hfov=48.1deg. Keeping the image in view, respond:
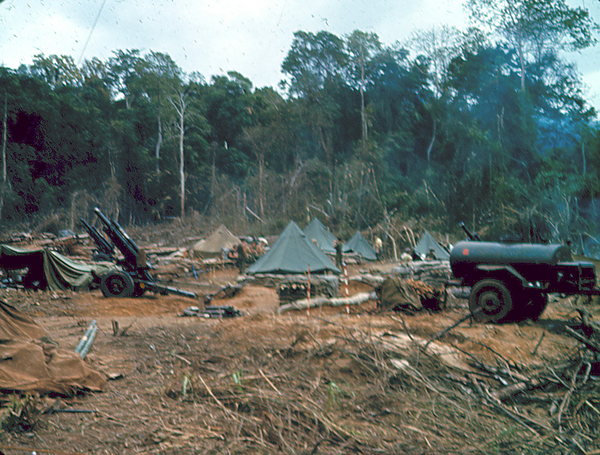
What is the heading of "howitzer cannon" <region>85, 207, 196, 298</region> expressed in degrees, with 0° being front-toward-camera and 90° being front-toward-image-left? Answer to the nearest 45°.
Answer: approximately 90°

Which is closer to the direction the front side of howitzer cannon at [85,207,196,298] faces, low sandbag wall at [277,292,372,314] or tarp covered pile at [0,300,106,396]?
the tarp covered pile

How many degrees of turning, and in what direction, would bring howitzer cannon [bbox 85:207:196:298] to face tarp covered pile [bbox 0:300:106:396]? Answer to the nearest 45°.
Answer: approximately 90° to its left

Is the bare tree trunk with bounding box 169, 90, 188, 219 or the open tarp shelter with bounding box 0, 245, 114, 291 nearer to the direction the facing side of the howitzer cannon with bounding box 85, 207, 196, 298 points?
the open tarp shelter

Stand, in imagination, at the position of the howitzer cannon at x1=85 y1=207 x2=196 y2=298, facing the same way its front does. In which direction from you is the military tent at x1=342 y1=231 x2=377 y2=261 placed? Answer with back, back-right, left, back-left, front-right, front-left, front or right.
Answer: back-right

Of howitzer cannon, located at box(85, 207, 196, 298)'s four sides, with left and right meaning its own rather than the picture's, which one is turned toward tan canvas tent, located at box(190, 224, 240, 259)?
right

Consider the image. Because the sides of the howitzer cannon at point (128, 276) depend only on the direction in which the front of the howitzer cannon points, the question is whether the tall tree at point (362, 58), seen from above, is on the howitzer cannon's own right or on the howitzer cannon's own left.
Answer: on the howitzer cannon's own right

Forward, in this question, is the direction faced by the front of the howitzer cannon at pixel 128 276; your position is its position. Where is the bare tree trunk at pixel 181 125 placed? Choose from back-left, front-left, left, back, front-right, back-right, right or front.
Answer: right

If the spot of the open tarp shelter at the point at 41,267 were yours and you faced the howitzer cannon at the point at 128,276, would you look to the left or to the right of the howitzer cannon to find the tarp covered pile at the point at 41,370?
right

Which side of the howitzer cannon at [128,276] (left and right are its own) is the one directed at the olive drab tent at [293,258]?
back
